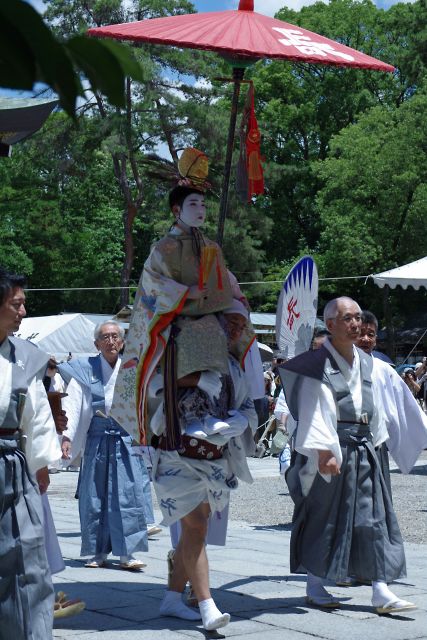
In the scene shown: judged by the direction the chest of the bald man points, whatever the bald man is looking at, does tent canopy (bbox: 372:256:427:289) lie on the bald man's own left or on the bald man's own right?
on the bald man's own left

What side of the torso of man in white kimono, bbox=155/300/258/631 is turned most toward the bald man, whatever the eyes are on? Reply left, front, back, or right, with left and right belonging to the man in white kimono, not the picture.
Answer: left

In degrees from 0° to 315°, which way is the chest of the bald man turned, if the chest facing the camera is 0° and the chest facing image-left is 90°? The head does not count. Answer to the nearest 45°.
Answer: approximately 315°

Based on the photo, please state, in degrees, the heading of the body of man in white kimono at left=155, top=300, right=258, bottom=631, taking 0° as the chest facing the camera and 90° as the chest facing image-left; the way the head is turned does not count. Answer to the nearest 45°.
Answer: approximately 315°

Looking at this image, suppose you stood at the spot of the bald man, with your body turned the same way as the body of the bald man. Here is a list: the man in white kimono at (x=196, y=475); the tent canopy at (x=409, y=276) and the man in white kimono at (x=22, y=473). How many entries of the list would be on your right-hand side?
2

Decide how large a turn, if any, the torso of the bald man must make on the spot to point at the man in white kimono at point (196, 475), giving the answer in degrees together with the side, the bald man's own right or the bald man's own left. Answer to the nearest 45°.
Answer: approximately 90° to the bald man's own right

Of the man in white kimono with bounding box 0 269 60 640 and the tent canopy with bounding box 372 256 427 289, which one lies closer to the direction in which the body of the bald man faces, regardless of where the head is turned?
the man in white kimono

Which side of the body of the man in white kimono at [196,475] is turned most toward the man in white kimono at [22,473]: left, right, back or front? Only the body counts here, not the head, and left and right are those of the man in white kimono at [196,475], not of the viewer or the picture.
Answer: right
